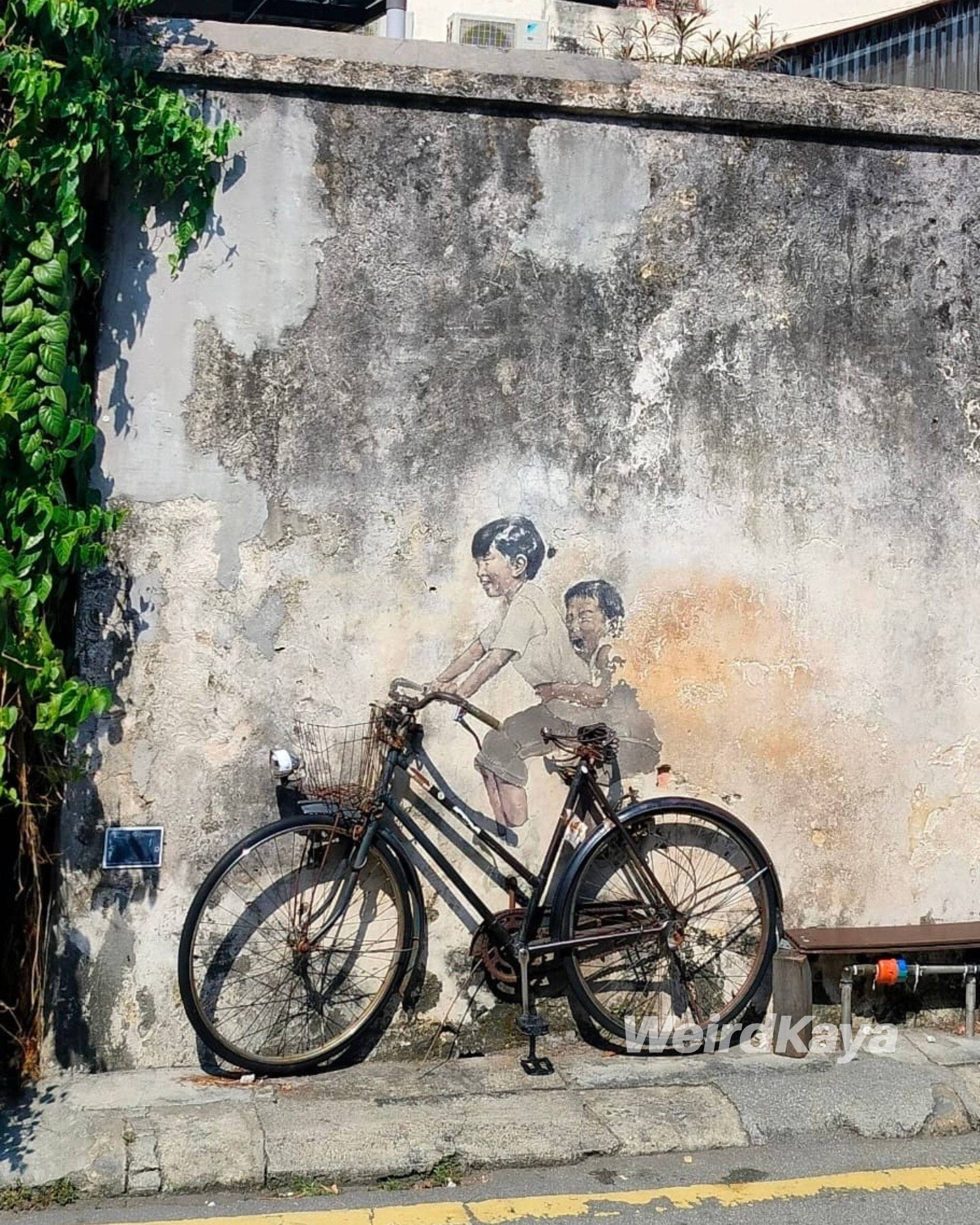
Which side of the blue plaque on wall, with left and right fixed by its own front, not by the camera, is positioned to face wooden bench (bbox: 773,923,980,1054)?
left

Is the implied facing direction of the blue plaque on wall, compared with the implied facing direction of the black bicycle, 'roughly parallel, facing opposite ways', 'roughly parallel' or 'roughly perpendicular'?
roughly perpendicular

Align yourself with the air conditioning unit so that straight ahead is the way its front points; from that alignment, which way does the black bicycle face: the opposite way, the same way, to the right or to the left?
to the right

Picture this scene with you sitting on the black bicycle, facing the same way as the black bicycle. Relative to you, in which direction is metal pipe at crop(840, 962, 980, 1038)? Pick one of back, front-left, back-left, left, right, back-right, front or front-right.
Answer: back

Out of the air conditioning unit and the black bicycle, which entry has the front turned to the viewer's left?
the black bicycle

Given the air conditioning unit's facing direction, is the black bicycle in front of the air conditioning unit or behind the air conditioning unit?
in front

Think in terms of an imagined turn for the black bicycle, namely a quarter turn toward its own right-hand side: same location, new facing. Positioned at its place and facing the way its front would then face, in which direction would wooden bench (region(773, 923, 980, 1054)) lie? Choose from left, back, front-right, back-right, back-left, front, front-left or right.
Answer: right

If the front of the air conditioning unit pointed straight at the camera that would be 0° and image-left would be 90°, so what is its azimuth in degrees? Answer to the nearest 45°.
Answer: approximately 0°

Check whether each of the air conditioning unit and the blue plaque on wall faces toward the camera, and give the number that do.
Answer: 2

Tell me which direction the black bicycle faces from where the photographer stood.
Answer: facing to the left of the viewer
